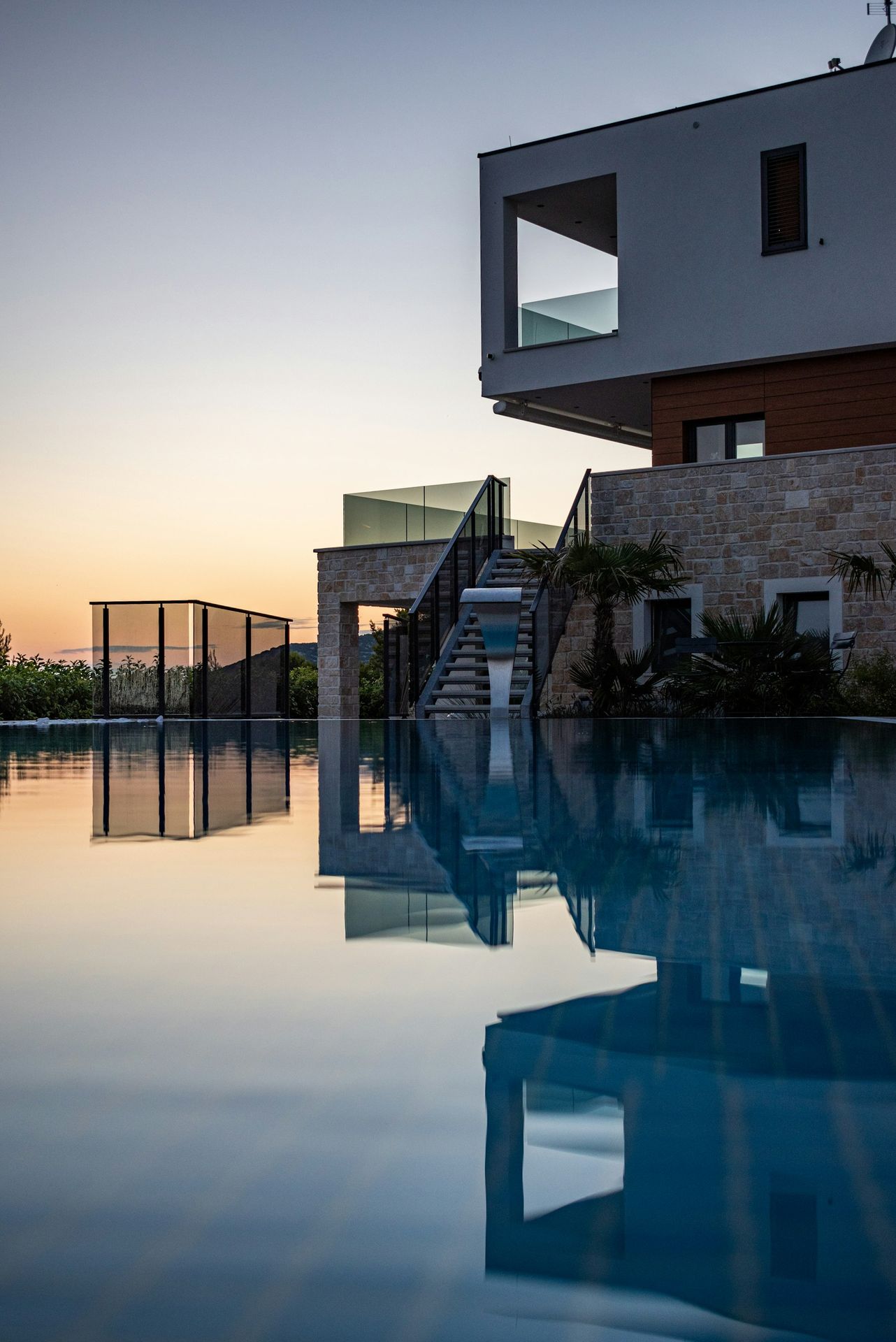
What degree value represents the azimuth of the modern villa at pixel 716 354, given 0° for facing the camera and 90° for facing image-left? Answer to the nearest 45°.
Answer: approximately 0°

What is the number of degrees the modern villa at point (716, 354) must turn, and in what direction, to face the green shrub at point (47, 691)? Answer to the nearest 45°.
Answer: approximately 90° to its right

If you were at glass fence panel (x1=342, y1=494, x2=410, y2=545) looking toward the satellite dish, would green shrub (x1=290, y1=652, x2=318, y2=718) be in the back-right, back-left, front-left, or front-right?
back-left
